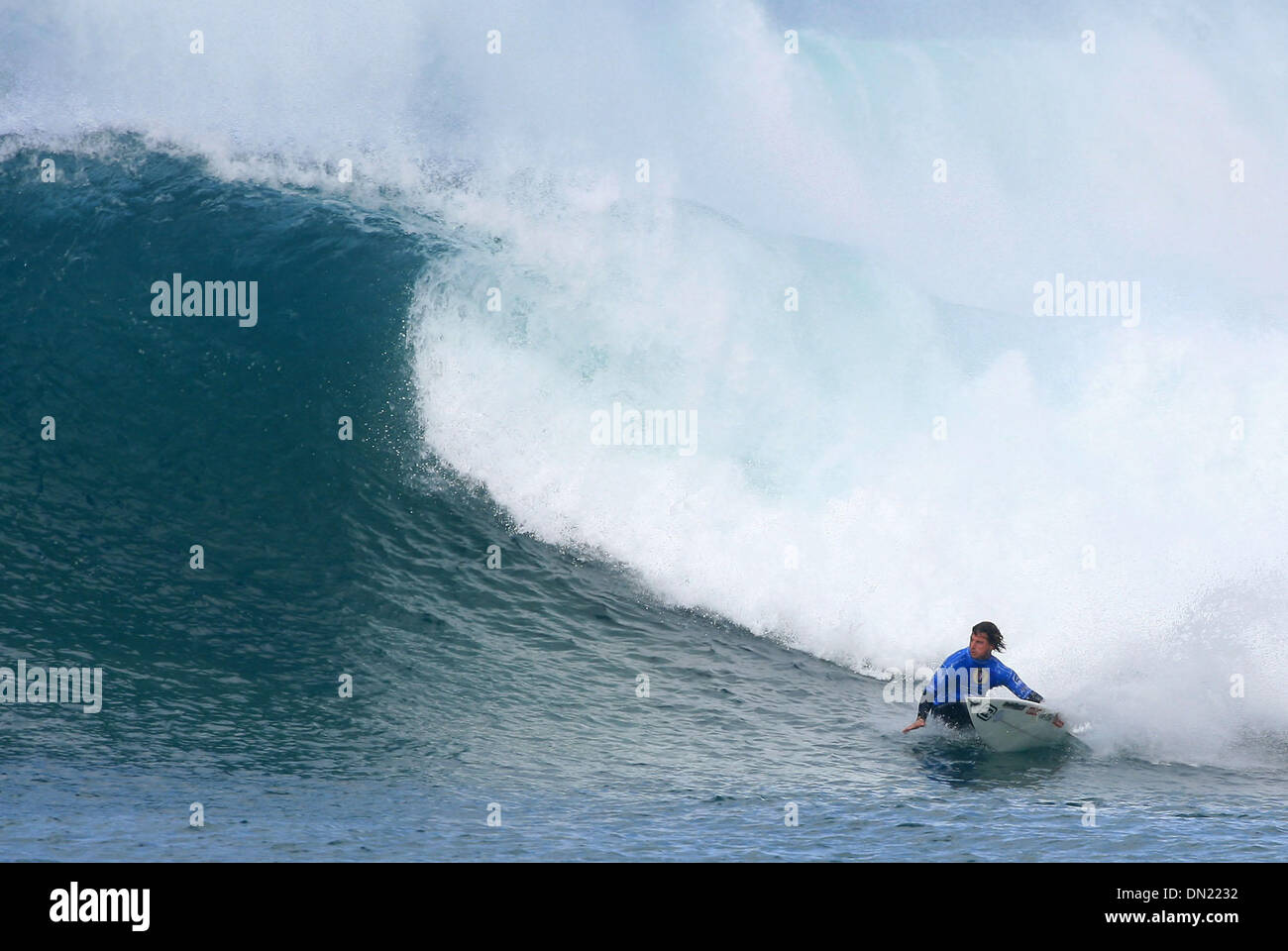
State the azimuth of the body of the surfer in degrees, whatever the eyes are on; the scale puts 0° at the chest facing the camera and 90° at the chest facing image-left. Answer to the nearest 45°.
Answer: approximately 0°
